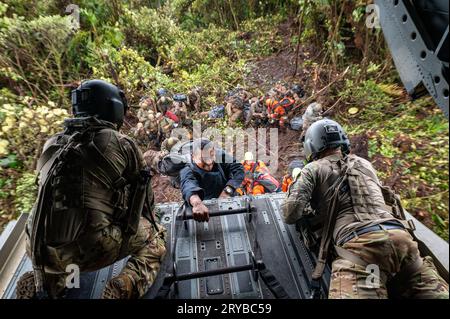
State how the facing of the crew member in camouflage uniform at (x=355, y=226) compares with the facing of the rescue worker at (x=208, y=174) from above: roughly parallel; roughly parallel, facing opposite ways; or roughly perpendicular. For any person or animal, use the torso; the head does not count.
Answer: roughly parallel, facing opposite ways

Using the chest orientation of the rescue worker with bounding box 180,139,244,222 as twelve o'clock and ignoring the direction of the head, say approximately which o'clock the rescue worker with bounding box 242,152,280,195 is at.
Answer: the rescue worker with bounding box 242,152,280,195 is roughly at 7 o'clock from the rescue worker with bounding box 180,139,244,222.

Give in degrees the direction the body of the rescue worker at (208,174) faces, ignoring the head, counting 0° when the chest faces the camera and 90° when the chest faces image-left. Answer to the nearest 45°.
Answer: approximately 0°

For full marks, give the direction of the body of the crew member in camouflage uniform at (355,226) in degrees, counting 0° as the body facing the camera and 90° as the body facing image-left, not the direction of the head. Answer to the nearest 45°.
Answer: approximately 135°

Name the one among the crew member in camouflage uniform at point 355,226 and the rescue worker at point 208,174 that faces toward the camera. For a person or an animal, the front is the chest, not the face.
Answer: the rescue worker

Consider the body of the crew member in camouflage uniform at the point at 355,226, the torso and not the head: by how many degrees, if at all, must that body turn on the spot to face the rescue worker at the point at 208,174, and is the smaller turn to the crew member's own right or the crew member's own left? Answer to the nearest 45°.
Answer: approximately 45° to the crew member's own left

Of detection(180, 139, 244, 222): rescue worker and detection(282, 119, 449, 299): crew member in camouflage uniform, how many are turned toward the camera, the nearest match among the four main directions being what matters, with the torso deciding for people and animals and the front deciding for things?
1
